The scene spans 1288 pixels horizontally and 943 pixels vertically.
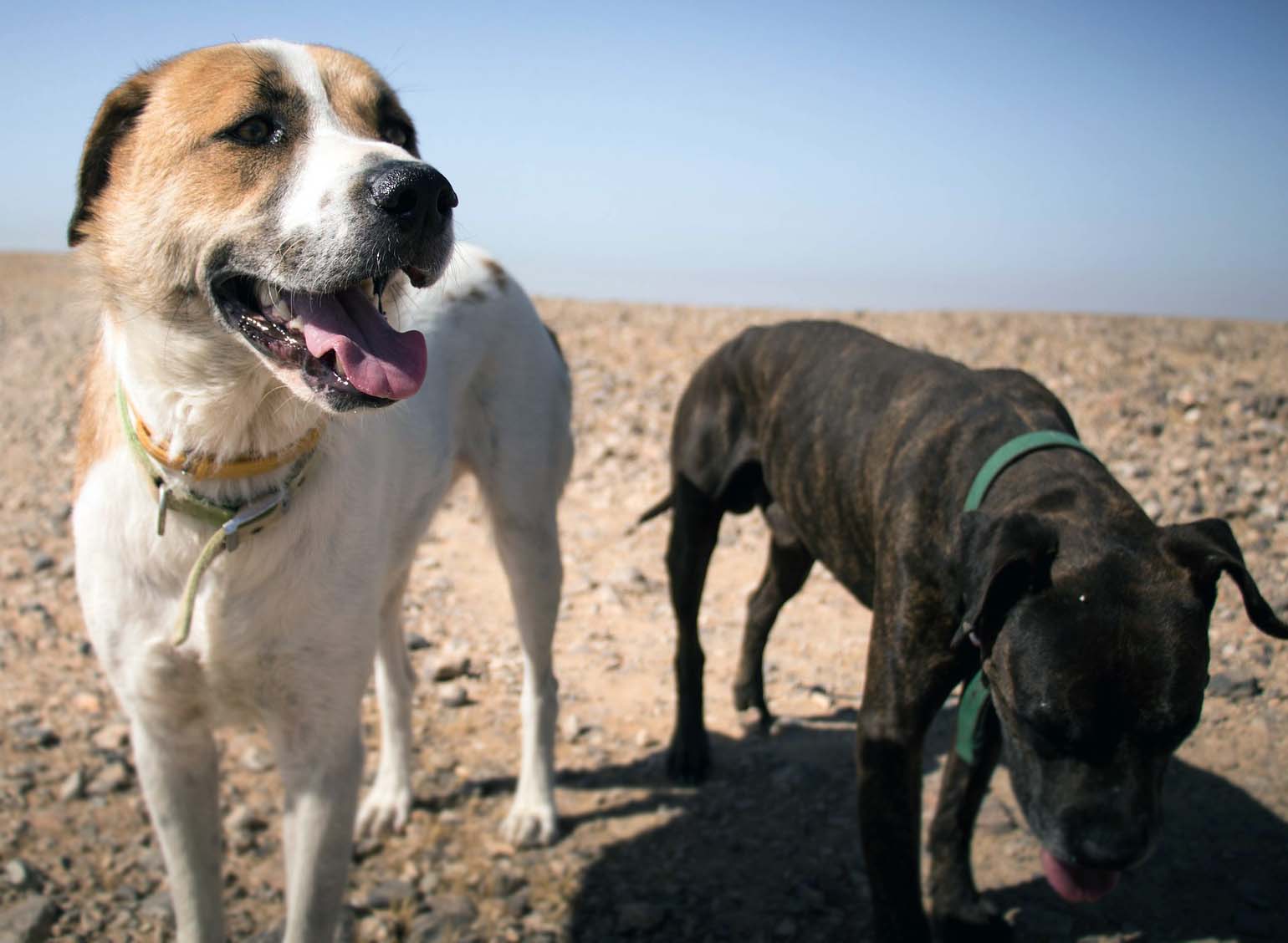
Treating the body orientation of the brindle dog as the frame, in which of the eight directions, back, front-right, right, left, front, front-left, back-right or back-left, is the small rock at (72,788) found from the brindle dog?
back-right

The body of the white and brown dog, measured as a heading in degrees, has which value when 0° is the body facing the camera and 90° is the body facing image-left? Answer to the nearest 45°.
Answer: approximately 45°

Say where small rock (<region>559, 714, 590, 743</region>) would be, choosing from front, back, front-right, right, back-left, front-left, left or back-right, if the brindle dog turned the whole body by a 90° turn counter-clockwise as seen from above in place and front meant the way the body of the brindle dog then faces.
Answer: left

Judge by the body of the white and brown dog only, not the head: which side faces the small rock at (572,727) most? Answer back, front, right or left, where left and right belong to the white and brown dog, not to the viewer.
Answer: back

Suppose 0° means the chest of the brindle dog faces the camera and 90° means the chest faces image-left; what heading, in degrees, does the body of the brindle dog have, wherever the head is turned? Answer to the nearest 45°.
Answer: approximately 315°

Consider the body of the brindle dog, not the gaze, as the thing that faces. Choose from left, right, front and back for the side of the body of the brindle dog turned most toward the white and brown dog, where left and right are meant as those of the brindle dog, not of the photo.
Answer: right

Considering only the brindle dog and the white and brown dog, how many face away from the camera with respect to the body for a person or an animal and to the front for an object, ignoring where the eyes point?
0

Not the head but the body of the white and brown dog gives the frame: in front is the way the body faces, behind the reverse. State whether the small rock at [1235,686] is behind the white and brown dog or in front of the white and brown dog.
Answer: behind
